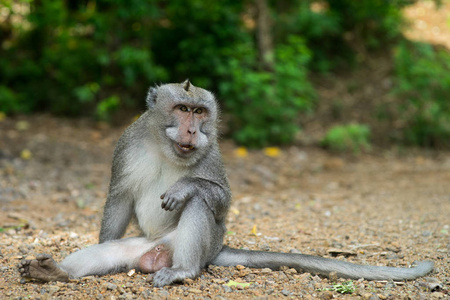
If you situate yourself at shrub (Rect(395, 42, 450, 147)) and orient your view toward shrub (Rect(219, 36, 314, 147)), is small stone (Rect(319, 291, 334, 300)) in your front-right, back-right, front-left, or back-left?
front-left

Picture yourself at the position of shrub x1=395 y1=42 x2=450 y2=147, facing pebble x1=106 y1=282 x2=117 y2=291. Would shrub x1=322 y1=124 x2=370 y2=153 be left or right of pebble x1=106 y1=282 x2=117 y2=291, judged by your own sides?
right

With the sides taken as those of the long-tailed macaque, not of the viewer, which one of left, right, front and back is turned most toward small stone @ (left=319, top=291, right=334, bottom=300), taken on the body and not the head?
left

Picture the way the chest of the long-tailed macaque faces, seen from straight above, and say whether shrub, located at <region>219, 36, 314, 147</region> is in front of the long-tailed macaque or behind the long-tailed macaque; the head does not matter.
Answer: behind

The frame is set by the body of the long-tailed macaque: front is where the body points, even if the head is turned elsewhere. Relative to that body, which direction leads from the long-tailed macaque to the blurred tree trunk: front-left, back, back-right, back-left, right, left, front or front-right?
back-right

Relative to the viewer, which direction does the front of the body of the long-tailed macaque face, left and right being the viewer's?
facing the viewer and to the left of the viewer

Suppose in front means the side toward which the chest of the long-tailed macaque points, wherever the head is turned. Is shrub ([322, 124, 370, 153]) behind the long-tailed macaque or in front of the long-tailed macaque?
behind

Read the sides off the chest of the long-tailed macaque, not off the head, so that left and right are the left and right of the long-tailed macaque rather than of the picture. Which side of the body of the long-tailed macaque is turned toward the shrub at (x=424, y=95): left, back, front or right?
back
